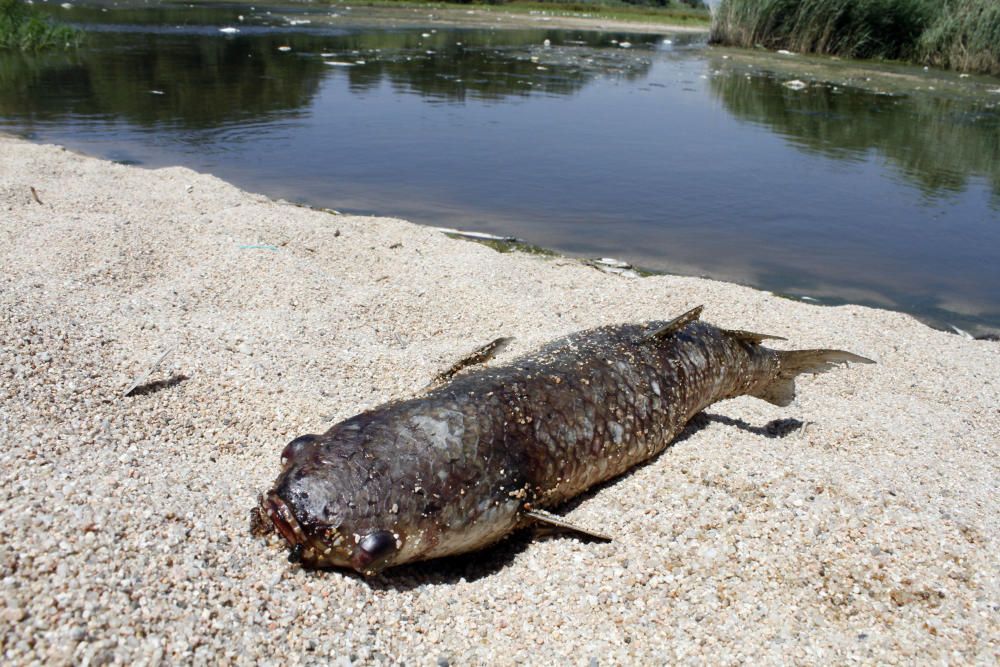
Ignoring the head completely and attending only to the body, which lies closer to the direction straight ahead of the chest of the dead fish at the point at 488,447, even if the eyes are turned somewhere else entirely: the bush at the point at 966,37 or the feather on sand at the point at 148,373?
the feather on sand

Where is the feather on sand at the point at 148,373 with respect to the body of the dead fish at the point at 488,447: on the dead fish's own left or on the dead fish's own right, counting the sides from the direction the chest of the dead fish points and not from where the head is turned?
on the dead fish's own right

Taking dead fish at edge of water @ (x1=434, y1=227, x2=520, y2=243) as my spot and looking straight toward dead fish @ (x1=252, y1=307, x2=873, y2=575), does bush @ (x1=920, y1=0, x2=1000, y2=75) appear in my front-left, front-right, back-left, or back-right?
back-left

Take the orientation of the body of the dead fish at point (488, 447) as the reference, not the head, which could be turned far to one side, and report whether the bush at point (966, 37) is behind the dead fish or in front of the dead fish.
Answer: behind

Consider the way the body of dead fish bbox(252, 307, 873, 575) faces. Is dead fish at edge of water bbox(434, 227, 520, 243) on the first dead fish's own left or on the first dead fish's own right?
on the first dead fish's own right

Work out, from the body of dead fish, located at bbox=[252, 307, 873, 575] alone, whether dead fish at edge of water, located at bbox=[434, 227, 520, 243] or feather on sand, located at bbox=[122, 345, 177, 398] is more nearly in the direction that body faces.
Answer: the feather on sand

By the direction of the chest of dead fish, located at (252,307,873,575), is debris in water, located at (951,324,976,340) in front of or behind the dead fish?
behind

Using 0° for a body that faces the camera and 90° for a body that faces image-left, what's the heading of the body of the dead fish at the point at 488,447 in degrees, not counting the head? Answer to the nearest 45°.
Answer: approximately 45°
